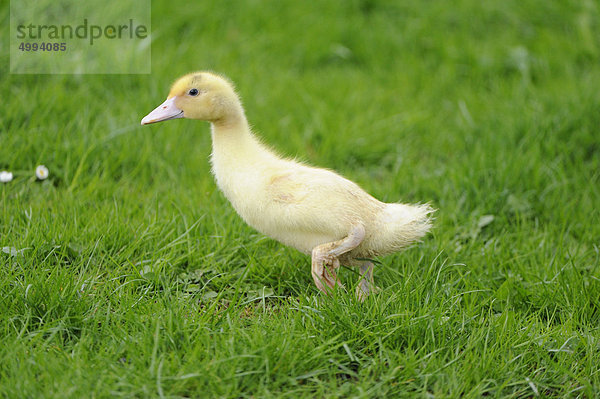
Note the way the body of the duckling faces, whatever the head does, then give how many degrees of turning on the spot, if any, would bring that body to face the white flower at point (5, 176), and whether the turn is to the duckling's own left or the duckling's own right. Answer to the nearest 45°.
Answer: approximately 45° to the duckling's own right

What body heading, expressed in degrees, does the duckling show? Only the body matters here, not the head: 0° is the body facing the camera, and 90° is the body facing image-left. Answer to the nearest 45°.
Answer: approximately 90°

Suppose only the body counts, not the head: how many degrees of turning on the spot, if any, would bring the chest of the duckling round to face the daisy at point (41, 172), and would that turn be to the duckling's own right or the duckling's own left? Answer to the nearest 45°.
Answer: approximately 45° to the duckling's own right
